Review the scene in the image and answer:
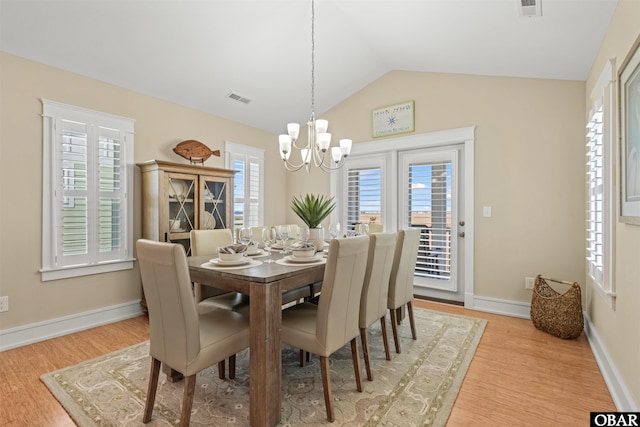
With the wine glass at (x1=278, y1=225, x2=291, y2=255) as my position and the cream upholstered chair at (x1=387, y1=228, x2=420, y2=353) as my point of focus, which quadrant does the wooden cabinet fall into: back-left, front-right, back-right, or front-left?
back-left

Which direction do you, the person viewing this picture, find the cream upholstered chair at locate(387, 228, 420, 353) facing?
facing away from the viewer and to the left of the viewer

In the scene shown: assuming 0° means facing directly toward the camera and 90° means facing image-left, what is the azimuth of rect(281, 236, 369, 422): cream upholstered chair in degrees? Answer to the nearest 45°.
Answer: approximately 135°

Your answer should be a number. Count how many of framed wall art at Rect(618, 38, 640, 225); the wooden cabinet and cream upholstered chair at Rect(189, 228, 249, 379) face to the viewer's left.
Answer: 1

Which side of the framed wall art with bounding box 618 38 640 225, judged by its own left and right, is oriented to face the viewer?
left

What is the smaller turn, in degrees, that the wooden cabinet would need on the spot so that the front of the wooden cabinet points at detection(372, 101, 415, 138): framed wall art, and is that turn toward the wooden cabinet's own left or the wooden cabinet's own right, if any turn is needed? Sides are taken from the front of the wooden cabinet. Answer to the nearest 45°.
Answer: approximately 45° to the wooden cabinet's own left

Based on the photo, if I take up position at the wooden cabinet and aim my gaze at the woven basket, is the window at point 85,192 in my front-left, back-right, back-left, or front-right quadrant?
back-right

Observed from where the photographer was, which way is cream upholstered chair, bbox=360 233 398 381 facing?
facing away from the viewer and to the left of the viewer

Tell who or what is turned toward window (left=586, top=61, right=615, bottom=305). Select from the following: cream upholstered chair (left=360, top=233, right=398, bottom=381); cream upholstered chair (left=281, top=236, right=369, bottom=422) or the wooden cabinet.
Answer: the wooden cabinet

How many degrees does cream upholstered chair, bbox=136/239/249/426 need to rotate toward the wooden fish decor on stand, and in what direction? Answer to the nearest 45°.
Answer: approximately 45° to its left

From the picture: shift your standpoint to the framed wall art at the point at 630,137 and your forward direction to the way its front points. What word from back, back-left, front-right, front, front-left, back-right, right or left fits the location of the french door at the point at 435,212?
front-right

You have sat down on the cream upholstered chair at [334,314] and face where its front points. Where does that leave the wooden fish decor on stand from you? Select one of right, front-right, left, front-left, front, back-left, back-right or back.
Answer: front
